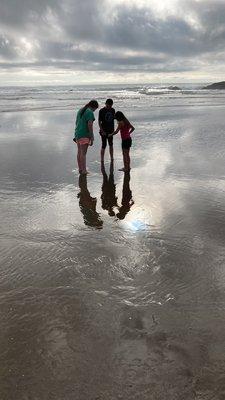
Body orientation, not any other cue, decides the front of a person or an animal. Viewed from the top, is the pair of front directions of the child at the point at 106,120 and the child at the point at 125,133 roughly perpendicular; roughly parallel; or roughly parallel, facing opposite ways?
roughly perpendicular

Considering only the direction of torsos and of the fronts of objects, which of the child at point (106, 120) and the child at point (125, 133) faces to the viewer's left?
the child at point (125, 133)

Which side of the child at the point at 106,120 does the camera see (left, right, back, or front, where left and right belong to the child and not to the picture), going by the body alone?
front

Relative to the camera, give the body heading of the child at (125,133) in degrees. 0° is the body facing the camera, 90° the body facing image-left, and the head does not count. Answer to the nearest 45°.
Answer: approximately 90°

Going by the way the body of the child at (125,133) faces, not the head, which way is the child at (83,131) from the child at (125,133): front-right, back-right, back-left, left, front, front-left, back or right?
front

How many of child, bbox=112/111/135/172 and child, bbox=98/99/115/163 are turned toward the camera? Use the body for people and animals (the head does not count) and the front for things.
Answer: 1
